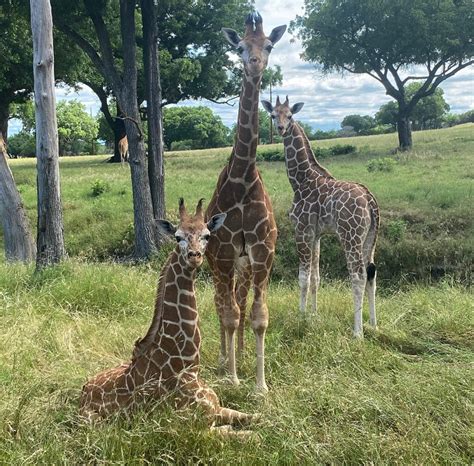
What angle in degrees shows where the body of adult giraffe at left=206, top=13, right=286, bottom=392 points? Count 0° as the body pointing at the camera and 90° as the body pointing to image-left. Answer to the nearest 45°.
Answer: approximately 0°

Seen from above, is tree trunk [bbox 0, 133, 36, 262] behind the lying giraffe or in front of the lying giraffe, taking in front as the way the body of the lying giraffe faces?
behind

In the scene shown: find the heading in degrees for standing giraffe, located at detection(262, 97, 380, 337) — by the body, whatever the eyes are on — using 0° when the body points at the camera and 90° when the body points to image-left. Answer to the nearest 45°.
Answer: approximately 135°

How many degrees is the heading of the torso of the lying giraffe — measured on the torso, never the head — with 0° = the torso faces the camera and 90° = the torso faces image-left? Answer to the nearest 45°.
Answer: approximately 315°

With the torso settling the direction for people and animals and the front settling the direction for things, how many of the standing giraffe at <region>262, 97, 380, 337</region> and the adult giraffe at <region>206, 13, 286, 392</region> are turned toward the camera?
1

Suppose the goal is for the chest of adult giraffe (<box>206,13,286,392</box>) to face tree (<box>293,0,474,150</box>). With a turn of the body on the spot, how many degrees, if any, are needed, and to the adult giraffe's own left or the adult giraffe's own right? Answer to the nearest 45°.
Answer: approximately 180°

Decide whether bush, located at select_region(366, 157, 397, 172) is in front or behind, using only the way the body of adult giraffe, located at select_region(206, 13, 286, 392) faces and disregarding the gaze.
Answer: behind
